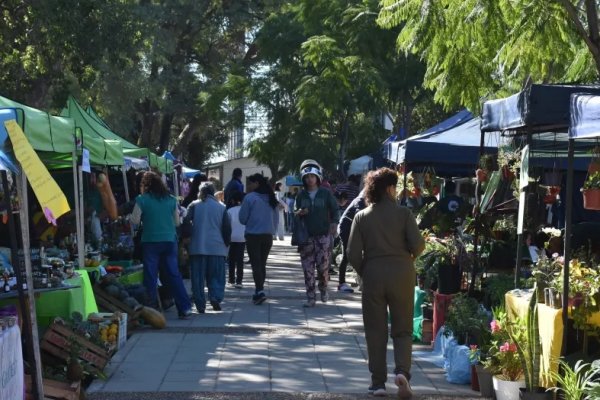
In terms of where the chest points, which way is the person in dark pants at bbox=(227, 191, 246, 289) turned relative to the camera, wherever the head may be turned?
away from the camera

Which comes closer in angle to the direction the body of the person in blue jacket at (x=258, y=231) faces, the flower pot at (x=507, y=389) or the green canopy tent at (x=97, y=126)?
the green canopy tent

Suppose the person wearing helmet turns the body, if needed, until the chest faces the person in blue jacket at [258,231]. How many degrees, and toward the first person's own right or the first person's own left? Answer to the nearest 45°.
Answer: approximately 135° to the first person's own right

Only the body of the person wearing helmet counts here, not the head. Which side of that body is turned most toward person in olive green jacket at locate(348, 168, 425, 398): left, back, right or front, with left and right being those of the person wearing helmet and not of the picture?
front

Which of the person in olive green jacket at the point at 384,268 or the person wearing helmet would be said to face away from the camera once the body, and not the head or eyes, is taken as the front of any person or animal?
the person in olive green jacket

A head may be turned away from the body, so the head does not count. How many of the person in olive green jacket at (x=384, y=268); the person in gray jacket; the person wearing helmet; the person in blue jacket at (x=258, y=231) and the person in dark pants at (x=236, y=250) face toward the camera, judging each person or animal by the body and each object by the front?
1

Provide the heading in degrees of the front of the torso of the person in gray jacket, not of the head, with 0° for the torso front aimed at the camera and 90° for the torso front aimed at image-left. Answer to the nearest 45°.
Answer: approximately 180°

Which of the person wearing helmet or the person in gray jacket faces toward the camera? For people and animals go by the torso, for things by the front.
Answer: the person wearing helmet

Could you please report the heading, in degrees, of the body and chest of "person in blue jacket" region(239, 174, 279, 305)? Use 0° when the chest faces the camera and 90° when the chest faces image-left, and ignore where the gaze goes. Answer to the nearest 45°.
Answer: approximately 135°

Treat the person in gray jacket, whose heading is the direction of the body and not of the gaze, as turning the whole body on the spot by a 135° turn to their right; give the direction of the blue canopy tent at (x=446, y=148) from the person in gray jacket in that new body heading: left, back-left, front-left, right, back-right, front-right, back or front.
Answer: front-left

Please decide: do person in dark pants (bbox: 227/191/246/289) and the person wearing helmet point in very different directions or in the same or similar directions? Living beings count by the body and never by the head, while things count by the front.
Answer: very different directions

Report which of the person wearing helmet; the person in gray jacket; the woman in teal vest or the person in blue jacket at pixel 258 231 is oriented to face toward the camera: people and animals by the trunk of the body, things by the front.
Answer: the person wearing helmet

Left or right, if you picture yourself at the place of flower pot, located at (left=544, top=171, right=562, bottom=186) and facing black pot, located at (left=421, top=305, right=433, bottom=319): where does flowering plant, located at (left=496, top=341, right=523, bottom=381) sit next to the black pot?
left

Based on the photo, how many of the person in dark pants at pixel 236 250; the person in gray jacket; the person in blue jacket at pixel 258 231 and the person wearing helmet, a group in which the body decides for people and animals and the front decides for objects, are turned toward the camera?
1
